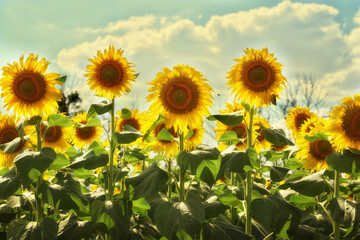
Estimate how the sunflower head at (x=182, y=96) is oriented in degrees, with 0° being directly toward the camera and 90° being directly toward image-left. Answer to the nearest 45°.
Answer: approximately 0°

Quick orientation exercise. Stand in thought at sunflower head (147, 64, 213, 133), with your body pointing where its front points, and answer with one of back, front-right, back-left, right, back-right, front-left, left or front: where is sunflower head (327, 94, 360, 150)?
left

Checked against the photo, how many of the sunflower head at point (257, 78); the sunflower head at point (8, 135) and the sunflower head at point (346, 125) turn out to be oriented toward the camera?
3

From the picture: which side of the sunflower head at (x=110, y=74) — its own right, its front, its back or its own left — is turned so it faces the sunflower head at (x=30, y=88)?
right

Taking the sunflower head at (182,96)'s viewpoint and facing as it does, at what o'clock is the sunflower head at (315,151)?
the sunflower head at (315,151) is roughly at 8 o'clock from the sunflower head at (182,96).

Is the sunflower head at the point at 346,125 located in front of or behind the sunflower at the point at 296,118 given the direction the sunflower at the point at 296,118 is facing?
in front

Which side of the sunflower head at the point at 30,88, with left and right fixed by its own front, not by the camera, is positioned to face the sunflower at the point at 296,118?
left

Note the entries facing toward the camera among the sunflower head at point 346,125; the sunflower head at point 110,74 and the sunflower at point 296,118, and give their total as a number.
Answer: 3

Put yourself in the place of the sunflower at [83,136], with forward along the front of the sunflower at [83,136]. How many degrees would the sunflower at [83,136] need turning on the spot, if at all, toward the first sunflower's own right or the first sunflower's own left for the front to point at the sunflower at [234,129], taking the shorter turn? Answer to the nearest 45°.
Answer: approximately 45° to the first sunflower's own left

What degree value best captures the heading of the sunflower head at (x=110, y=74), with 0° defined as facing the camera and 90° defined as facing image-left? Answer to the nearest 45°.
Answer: approximately 0°
